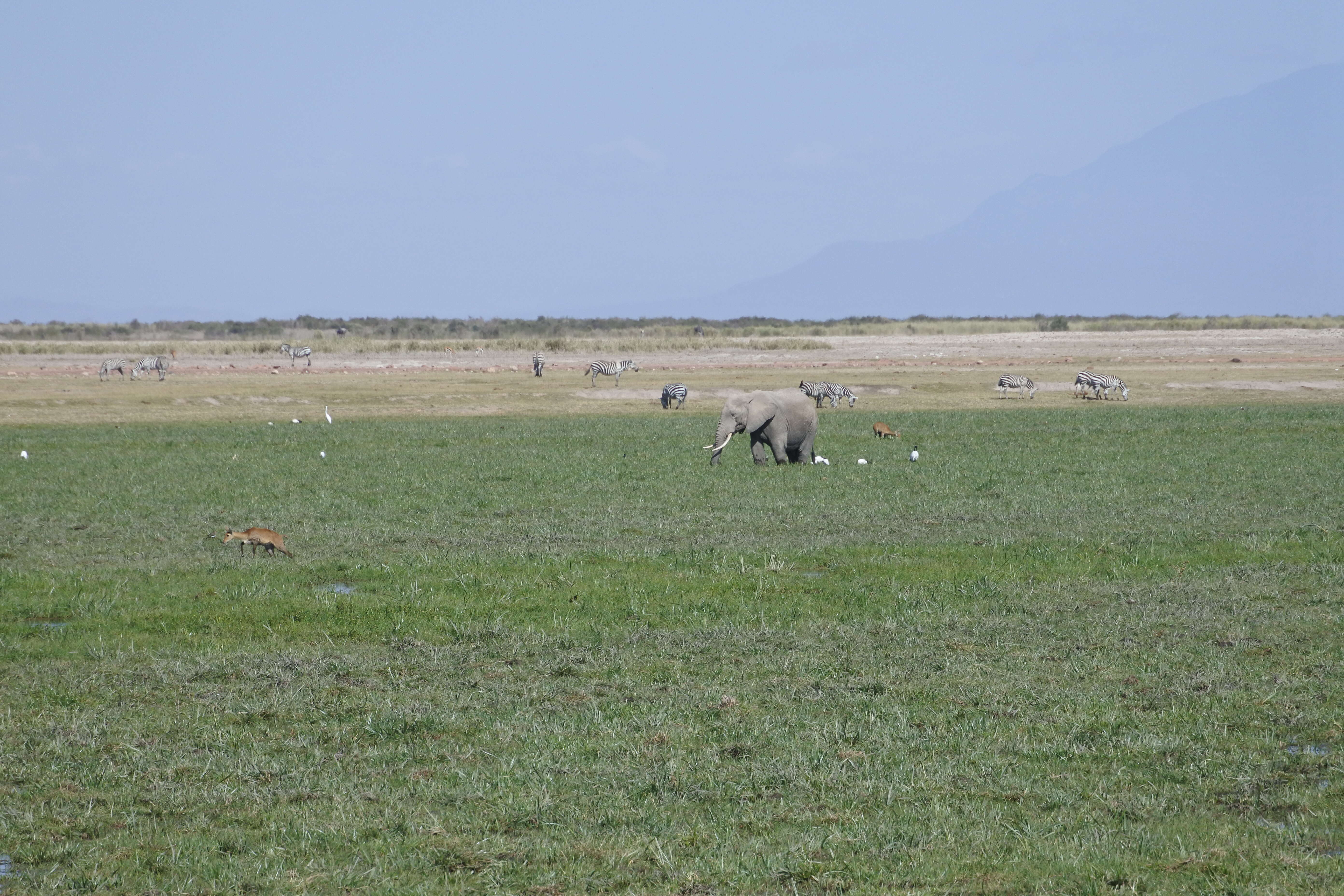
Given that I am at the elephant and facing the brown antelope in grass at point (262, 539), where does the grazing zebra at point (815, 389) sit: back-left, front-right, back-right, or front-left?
back-right

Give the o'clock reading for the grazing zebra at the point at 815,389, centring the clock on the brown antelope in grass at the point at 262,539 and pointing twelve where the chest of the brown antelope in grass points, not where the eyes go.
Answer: The grazing zebra is roughly at 4 o'clock from the brown antelope in grass.

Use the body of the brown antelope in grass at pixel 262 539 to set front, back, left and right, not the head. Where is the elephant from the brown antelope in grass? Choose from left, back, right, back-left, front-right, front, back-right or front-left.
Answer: back-right

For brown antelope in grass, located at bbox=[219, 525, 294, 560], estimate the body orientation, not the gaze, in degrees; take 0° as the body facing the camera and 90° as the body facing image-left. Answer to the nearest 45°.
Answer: approximately 90°
